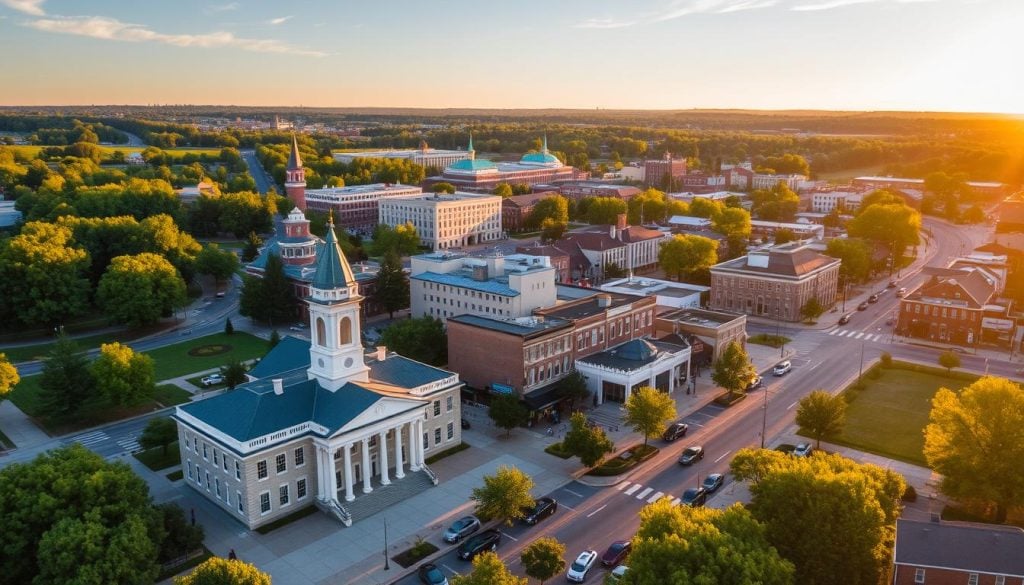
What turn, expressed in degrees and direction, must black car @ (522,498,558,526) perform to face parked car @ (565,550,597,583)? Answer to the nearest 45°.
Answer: approximately 45° to its left

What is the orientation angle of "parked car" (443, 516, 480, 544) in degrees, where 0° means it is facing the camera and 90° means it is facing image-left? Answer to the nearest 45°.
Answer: approximately 45°

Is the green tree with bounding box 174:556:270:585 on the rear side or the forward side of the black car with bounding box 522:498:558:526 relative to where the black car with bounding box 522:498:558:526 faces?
on the forward side

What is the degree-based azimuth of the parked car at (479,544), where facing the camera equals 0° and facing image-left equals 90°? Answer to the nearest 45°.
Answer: approximately 45°

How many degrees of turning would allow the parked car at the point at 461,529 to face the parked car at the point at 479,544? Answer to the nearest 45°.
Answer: approximately 90° to its left

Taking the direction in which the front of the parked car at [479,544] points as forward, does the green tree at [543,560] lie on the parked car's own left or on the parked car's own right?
on the parked car's own left

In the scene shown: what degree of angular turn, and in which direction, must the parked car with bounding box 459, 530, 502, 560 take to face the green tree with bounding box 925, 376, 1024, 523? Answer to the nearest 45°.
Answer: approximately 135° to its left

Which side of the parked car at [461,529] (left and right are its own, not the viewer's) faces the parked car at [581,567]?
left

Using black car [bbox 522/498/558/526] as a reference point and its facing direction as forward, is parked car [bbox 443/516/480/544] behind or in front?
in front

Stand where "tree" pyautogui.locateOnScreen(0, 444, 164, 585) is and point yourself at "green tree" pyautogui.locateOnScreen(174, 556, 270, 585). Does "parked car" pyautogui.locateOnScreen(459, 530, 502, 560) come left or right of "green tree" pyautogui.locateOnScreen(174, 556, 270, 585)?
left

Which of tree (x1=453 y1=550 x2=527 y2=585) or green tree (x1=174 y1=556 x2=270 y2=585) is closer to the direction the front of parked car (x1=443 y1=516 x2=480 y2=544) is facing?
the green tree

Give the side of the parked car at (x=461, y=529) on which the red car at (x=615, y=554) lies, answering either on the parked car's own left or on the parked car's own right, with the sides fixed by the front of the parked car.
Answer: on the parked car's own left

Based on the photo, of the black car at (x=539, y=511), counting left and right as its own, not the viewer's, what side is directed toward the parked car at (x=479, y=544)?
front
